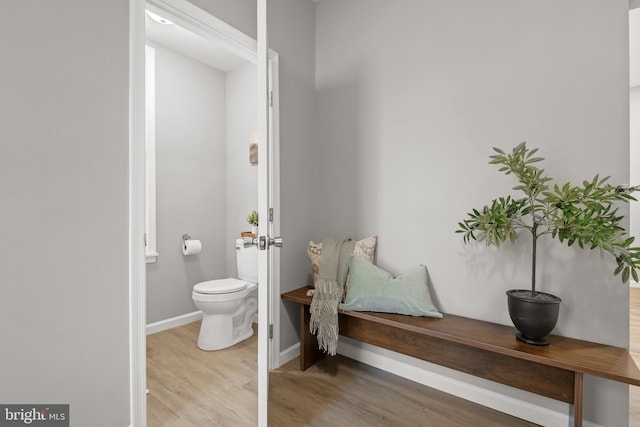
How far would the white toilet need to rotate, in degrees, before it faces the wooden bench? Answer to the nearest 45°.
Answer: approximately 90° to its left

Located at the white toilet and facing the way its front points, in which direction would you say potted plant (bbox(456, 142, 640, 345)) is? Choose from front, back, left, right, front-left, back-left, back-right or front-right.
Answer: left

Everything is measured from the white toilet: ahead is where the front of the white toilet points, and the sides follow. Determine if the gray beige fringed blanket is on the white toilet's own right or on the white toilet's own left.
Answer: on the white toilet's own left

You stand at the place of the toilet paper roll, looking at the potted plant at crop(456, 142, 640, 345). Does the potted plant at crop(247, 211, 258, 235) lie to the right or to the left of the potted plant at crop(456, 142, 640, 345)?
left

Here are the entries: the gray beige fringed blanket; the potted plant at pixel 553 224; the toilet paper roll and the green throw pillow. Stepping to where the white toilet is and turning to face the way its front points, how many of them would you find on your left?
3

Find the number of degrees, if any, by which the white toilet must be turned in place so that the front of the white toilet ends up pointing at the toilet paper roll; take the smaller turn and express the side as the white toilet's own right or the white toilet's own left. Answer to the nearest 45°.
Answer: approximately 90° to the white toilet's own right

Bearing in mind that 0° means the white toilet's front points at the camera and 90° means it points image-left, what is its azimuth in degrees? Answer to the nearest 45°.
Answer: approximately 45°
